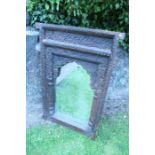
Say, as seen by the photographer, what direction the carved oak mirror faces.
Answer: facing the viewer and to the left of the viewer
